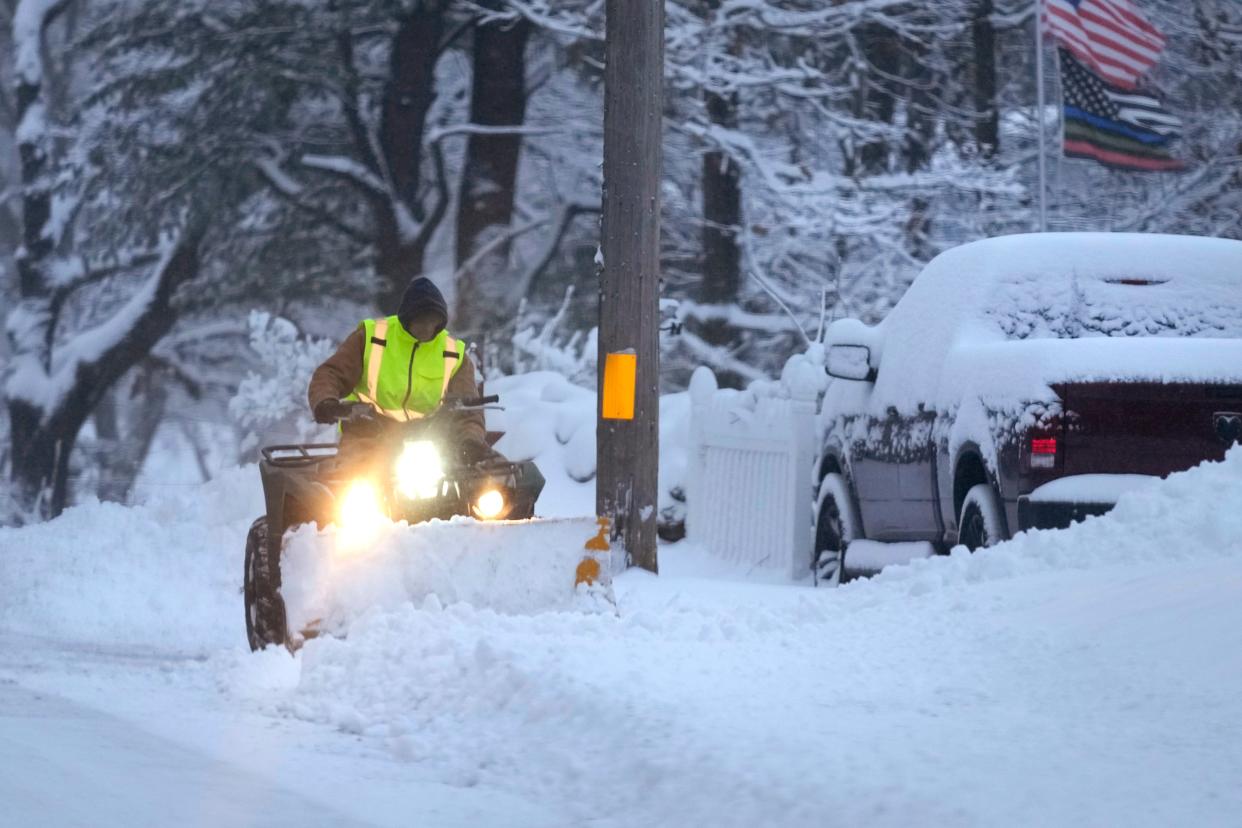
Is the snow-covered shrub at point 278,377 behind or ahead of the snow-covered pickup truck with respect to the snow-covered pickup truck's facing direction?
ahead

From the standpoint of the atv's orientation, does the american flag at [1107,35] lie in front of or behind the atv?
behind

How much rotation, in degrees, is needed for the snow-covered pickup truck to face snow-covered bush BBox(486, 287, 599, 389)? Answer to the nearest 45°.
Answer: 0° — it already faces it

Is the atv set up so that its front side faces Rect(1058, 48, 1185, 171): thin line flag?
no

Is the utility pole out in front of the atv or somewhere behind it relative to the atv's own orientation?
behind

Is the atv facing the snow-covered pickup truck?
no

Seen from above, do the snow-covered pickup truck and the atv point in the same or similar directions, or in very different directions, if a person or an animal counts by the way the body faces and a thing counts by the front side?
very different directions

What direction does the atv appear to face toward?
toward the camera

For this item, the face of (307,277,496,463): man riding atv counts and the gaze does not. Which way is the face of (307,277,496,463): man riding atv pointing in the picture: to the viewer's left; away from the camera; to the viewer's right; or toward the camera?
toward the camera

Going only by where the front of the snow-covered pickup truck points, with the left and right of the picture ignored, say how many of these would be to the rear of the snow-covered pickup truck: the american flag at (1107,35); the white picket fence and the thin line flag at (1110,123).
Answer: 0

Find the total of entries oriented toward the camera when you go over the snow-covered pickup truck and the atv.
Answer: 1

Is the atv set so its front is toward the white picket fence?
no

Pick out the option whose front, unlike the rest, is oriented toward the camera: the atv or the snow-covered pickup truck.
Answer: the atv
